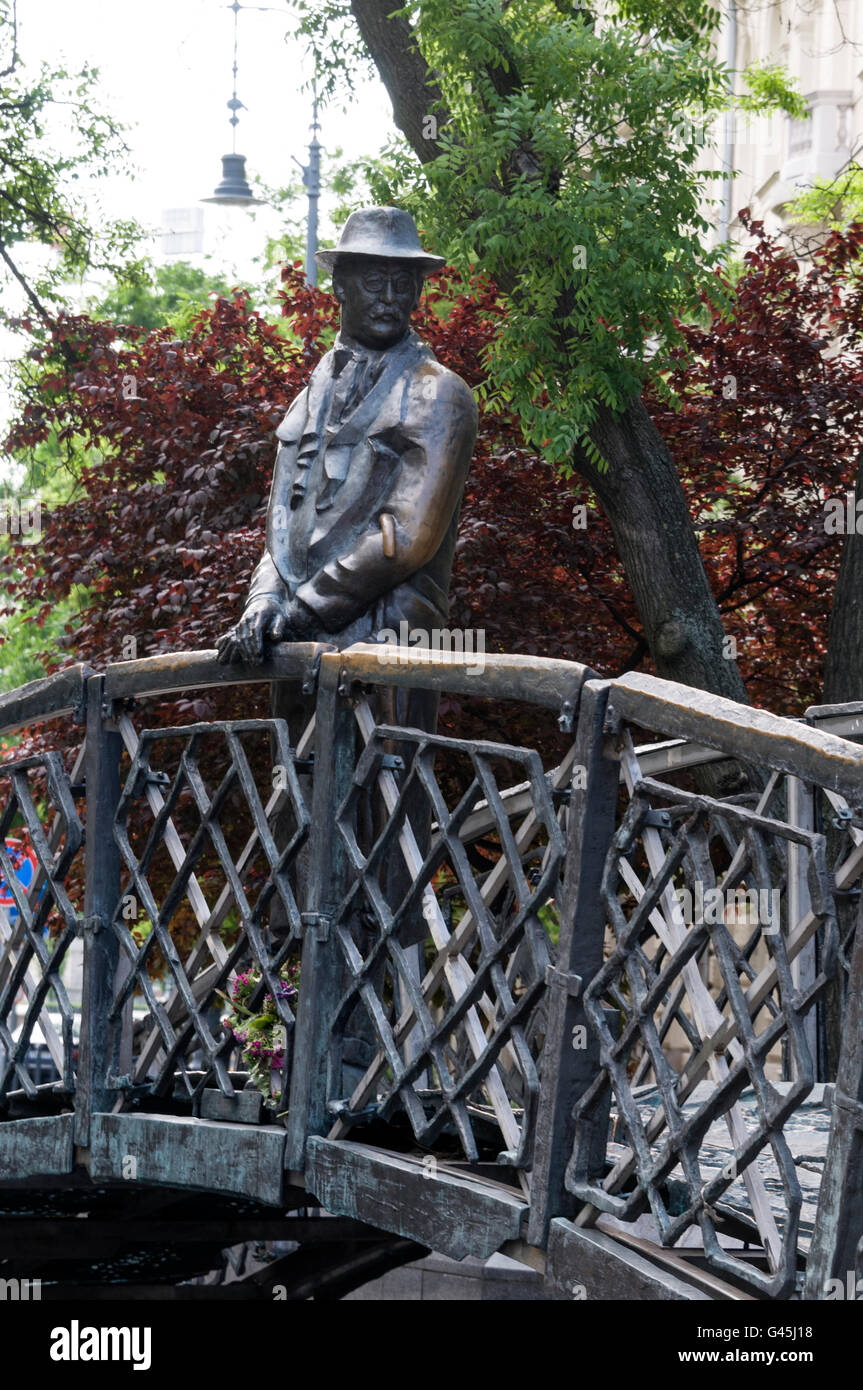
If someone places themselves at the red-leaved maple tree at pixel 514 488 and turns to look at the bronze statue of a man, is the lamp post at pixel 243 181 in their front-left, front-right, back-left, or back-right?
back-right

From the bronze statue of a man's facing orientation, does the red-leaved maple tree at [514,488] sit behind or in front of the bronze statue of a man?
behind

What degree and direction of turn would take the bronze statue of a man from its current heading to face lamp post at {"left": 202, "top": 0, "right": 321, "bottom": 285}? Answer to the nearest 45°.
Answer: approximately 135° to its right

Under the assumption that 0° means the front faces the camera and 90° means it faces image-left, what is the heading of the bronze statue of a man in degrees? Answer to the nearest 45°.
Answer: approximately 45°
